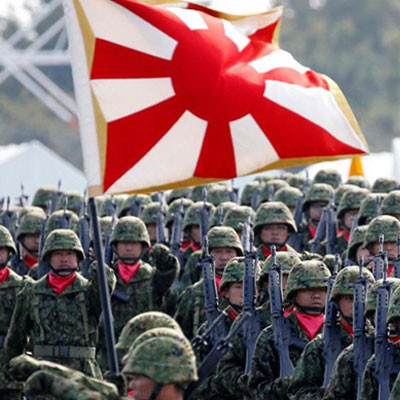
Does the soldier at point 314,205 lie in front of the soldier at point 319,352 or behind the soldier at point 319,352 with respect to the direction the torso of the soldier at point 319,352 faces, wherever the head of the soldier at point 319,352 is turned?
behind

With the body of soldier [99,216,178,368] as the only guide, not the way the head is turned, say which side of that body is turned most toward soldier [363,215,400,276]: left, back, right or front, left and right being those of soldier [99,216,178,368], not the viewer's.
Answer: left

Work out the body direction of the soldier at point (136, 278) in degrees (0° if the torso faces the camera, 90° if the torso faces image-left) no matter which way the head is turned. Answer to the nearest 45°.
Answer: approximately 0°

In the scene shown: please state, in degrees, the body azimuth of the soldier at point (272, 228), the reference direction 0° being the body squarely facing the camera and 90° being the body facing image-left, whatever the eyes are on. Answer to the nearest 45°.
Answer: approximately 0°

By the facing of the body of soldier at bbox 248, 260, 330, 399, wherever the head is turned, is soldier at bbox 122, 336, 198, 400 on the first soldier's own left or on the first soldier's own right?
on the first soldier's own right

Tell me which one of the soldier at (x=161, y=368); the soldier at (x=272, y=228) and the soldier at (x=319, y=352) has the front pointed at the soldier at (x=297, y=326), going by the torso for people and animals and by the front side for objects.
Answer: the soldier at (x=272, y=228)

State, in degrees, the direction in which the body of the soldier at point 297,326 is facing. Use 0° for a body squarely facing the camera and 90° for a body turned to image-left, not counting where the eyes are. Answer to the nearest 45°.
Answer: approximately 315°
